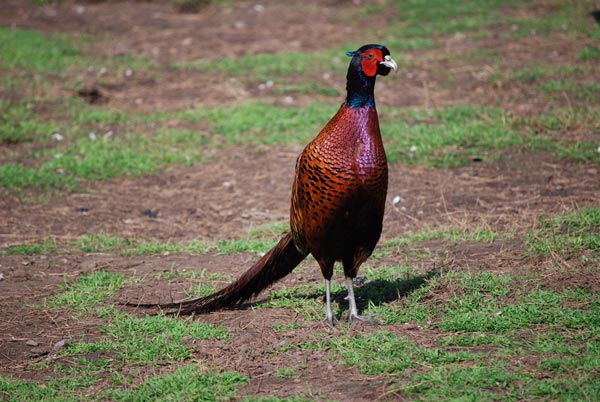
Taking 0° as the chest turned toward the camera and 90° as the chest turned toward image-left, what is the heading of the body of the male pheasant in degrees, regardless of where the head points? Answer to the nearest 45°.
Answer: approximately 315°
